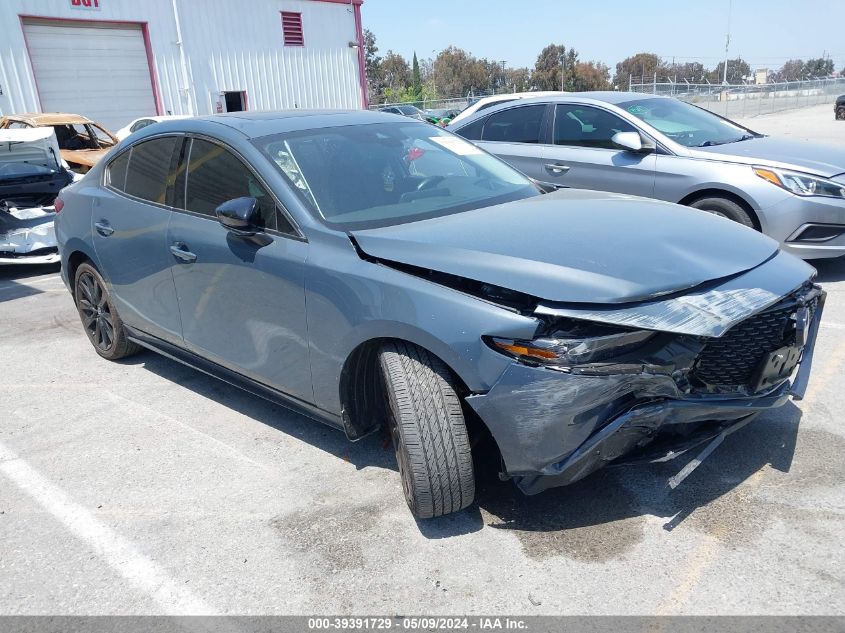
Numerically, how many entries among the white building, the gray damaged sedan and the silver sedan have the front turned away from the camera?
0

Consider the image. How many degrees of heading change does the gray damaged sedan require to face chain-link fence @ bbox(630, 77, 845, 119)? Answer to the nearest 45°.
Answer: approximately 90° to its left

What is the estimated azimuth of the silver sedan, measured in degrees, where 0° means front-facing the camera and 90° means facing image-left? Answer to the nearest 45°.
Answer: approximately 315°

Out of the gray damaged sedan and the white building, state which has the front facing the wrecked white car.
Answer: the white building

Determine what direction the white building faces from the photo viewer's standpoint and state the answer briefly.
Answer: facing the viewer

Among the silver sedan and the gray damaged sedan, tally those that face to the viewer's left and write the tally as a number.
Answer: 0

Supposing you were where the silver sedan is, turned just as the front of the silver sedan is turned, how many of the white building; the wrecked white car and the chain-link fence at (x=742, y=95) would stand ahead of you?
0

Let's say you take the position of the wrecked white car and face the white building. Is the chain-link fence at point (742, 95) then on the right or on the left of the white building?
right

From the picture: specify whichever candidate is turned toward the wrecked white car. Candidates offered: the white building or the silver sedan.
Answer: the white building

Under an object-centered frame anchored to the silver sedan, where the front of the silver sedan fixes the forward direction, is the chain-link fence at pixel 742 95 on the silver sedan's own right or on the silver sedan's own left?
on the silver sedan's own left

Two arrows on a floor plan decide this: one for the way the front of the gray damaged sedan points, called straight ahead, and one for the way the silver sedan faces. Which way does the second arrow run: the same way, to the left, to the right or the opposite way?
the same way

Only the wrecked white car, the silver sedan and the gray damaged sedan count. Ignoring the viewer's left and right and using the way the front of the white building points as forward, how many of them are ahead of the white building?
3

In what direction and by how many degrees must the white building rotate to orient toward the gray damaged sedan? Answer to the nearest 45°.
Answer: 0° — it already faces it

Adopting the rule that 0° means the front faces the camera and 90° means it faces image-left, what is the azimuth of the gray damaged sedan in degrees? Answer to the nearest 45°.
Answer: approximately 315°

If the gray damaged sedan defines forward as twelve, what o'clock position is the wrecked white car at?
The wrecked white car is roughly at 6 o'clock from the gray damaged sedan.

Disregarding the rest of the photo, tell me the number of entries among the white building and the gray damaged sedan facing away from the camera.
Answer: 0

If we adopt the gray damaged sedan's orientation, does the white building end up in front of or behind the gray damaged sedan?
behind

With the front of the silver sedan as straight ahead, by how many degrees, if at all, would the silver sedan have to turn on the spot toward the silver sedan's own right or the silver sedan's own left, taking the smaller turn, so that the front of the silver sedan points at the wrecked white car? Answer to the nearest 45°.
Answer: approximately 135° to the silver sedan's own right
